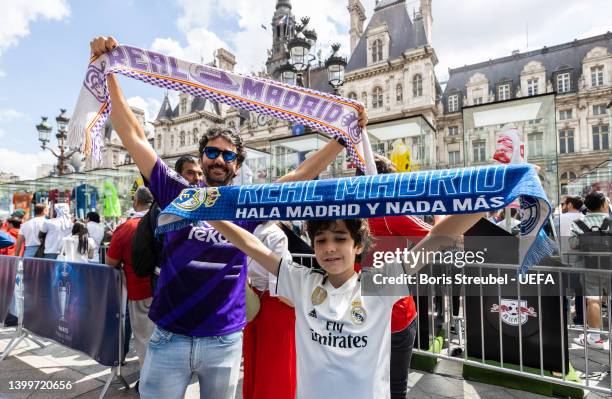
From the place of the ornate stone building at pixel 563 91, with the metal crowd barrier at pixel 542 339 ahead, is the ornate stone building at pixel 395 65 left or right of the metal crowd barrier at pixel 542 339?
right

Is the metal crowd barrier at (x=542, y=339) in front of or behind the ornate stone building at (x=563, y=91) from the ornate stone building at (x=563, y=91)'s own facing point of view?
in front

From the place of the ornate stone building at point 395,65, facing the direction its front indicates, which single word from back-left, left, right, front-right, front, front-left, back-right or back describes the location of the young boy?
front-left

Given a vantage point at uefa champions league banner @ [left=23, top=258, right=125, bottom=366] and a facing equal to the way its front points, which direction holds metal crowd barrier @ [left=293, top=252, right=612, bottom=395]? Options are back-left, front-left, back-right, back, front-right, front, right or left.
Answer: left

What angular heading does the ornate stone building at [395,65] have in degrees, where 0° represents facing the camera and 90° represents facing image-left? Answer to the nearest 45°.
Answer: approximately 45°

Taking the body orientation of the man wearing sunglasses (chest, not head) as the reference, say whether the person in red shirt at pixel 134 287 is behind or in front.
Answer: behind

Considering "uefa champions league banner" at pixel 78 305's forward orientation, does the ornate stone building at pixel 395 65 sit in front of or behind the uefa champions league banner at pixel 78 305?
behind

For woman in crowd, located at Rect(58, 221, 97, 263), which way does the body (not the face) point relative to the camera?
away from the camera
